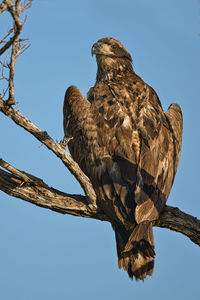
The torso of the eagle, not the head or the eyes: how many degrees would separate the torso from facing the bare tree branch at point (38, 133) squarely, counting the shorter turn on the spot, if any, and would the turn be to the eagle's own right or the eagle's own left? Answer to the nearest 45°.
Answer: approximately 135° to the eagle's own left

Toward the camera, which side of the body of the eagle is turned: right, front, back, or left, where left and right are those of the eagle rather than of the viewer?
back
